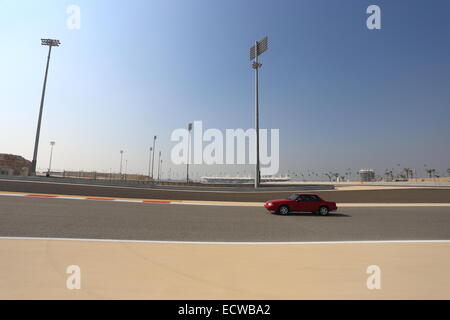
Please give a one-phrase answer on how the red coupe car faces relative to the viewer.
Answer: facing to the left of the viewer

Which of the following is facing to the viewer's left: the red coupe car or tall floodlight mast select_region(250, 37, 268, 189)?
the red coupe car
